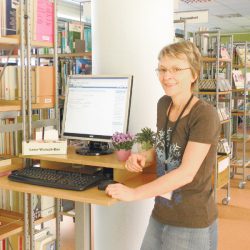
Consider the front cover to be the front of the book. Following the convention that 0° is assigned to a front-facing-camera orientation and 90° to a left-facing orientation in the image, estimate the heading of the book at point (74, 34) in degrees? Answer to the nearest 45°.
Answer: approximately 0°

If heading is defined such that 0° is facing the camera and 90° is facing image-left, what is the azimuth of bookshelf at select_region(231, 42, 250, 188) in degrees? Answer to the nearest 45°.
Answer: approximately 45°

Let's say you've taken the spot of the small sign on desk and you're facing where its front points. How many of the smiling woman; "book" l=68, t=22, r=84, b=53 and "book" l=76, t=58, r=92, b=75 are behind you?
2

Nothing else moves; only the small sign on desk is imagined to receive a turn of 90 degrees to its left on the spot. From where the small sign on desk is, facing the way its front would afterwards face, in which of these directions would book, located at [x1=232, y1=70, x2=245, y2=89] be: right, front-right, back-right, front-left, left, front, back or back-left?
front-left

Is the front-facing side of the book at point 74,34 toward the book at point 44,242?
yes
